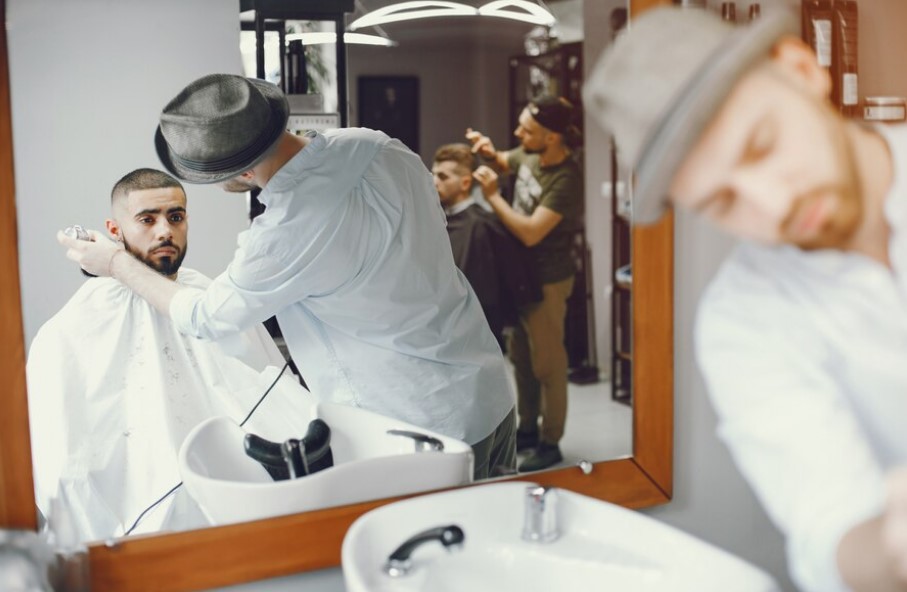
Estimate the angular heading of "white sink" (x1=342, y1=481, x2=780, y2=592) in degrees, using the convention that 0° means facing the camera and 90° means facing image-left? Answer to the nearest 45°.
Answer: approximately 315°

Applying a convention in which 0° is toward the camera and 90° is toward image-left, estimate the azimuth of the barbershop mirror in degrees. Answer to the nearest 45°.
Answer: approximately 315°
